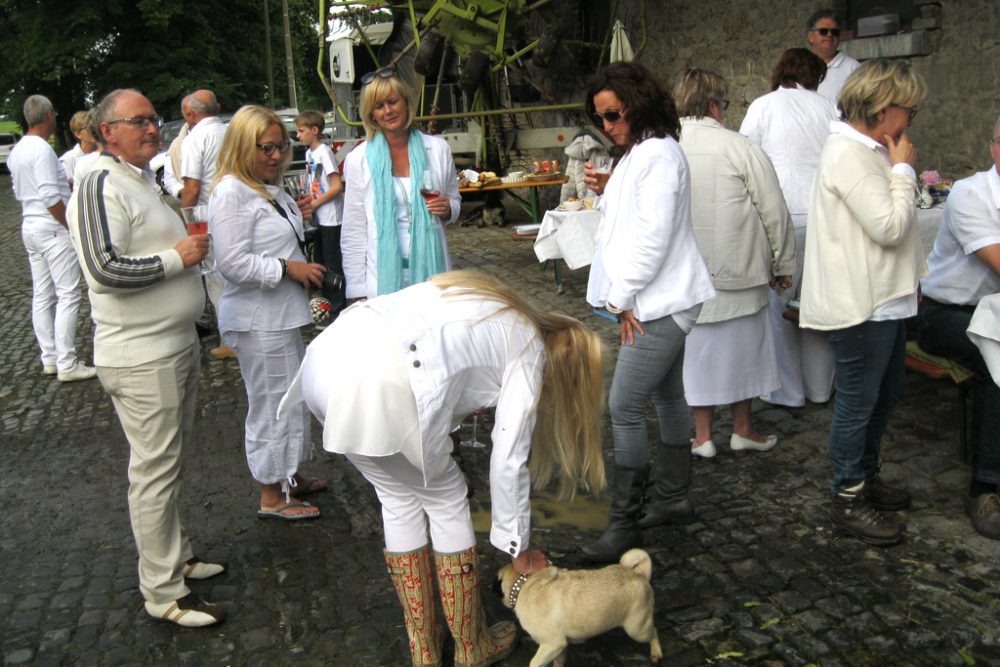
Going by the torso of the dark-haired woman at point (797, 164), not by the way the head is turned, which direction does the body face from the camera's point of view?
away from the camera

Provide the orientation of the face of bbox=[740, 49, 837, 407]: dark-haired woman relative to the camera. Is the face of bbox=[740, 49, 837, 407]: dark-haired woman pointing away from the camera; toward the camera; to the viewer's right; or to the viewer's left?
away from the camera

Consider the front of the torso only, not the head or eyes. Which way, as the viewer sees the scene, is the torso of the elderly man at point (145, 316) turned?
to the viewer's right

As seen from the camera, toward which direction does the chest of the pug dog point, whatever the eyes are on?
to the viewer's left

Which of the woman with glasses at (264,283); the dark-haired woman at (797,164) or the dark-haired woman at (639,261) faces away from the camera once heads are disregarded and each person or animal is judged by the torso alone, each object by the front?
the dark-haired woman at (797,164)

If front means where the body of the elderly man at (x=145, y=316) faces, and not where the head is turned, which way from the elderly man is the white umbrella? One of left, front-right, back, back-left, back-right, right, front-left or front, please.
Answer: front-left

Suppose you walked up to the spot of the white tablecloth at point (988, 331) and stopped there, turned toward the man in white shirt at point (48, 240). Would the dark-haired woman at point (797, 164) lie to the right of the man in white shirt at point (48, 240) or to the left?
right

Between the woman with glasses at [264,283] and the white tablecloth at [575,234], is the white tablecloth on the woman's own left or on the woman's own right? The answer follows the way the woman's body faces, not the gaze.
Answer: on the woman's own left

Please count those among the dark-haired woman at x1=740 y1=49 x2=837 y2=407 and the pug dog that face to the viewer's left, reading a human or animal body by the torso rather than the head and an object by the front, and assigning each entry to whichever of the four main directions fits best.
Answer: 1

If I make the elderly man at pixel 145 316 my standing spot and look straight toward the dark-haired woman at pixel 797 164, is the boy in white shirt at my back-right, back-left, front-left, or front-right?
front-left

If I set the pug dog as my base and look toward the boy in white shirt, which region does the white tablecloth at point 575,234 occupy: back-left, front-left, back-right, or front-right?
front-right

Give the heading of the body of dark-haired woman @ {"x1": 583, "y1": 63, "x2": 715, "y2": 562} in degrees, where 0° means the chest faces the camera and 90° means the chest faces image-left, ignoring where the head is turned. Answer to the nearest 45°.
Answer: approximately 90°
